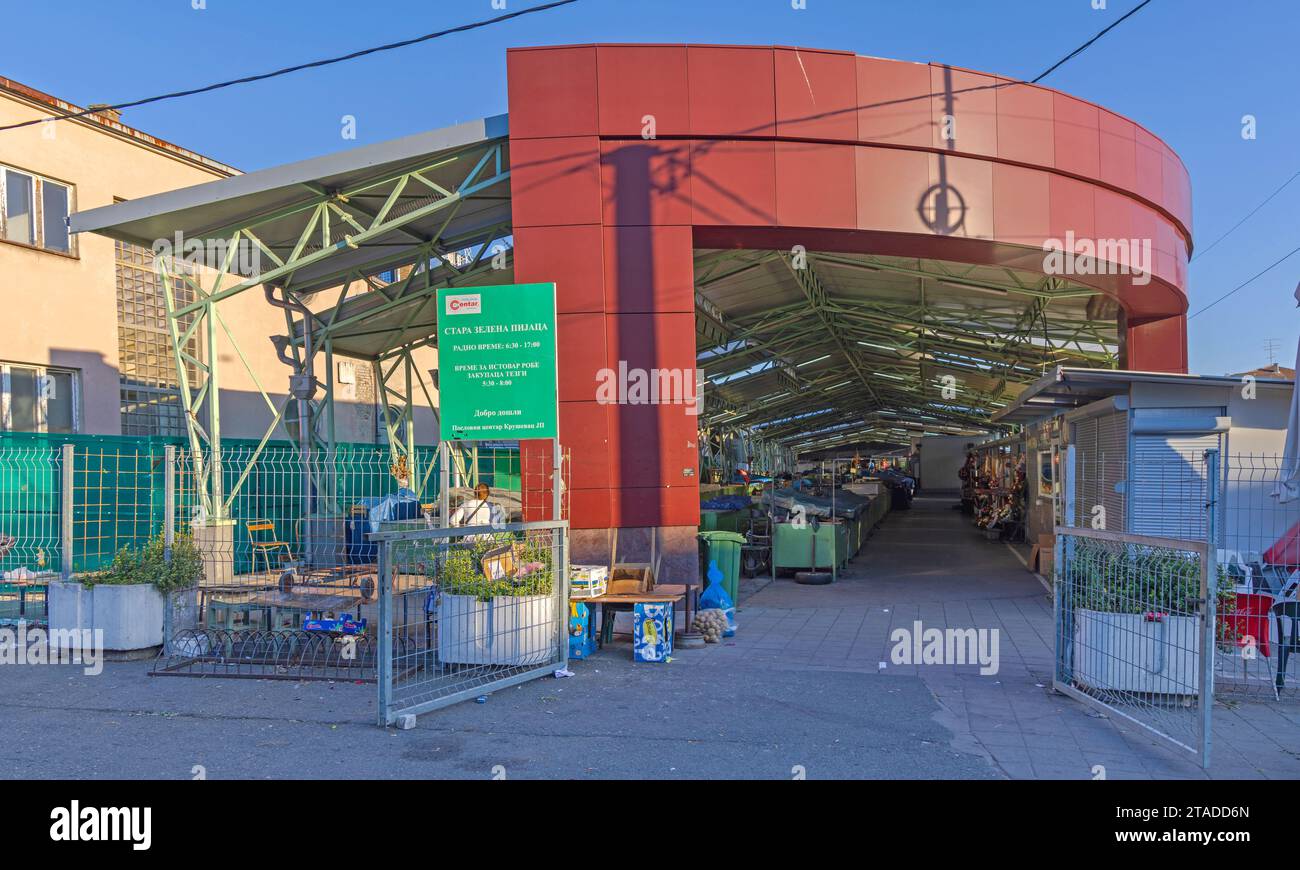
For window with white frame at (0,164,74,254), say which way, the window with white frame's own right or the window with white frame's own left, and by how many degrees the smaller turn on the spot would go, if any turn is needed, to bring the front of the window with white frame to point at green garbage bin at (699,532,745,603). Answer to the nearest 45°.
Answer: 0° — it already faces it

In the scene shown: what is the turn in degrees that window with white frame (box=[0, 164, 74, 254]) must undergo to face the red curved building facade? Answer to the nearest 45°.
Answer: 0° — it already faces it

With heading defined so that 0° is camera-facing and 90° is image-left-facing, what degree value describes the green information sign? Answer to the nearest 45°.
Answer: approximately 0°

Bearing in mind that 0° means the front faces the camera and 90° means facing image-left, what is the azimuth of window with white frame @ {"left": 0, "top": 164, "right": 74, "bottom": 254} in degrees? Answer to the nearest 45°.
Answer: approximately 315°
